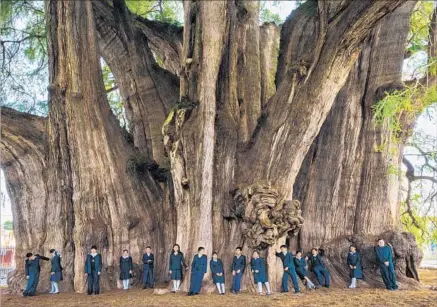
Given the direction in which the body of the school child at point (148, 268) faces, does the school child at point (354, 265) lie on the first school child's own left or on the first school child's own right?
on the first school child's own left

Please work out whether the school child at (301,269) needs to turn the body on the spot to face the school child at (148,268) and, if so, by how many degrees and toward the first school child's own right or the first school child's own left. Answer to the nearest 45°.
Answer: approximately 135° to the first school child's own right

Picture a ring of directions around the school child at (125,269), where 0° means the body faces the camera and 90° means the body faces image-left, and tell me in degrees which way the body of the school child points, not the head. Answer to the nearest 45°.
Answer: approximately 0°

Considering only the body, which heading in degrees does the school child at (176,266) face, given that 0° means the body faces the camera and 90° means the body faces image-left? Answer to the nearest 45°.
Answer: approximately 0°

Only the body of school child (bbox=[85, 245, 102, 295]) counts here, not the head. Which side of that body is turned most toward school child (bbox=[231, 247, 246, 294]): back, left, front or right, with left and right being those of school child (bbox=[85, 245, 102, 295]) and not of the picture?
left

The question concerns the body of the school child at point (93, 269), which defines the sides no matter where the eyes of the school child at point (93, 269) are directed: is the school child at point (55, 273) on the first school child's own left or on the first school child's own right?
on the first school child's own right
